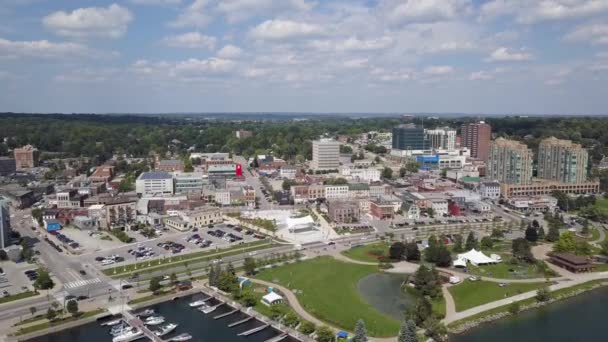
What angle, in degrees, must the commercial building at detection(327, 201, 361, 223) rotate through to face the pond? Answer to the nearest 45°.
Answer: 0° — it already faces it

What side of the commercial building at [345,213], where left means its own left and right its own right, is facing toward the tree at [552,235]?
left

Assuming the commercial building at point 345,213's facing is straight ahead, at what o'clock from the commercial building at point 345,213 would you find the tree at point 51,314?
The tree is roughly at 1 o'clock from the commercial building.

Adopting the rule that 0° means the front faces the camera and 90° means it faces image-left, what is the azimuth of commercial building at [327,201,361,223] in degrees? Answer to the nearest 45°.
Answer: approximately 0°

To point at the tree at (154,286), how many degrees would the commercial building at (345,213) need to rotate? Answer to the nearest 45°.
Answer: approximately 45° to its right

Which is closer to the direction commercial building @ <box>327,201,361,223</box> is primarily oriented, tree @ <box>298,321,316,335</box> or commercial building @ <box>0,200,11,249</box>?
the tree

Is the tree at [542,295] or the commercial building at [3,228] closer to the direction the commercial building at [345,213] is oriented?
the tree
